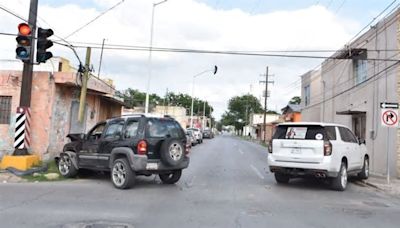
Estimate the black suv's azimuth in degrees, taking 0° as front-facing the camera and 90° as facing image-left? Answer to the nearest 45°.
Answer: approximately 135°

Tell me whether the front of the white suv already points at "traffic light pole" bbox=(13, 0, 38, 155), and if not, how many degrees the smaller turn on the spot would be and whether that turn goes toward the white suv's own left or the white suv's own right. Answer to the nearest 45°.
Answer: approximately 135° to the white suv's own left

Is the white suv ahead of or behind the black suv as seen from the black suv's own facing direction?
behind
